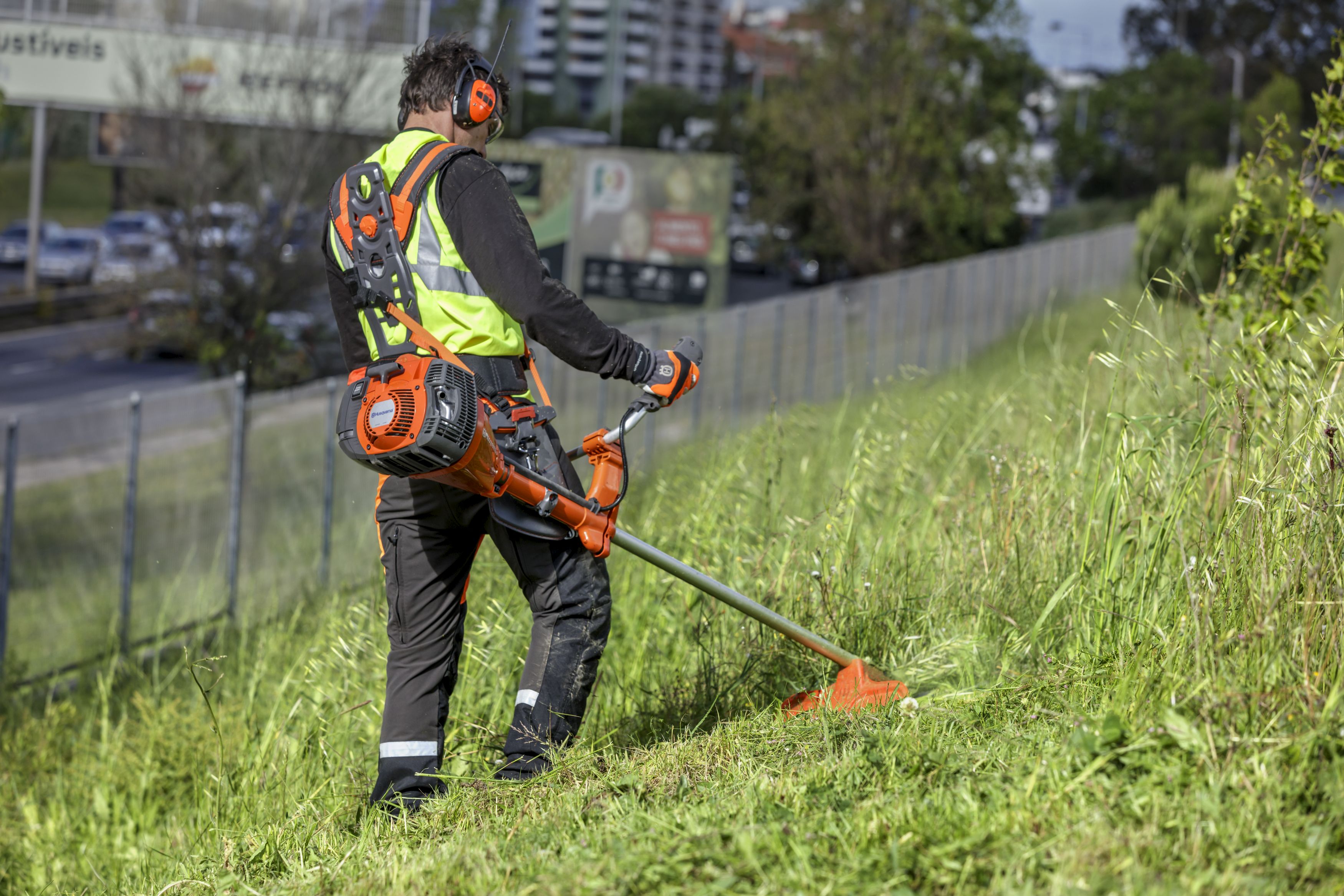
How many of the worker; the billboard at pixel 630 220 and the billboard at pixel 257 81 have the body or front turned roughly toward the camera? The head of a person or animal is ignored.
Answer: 2

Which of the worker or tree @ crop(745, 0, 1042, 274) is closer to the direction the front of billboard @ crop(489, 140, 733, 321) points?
the worker

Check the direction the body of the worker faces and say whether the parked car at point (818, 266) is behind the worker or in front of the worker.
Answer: in front

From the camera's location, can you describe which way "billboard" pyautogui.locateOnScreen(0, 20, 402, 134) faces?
facing the viewer

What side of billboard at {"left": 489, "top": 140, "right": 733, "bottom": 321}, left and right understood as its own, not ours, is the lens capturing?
front

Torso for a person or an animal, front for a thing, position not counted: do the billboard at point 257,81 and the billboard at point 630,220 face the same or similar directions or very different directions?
same or similar directions

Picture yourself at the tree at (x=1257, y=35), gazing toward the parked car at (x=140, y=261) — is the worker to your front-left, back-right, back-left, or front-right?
front-left

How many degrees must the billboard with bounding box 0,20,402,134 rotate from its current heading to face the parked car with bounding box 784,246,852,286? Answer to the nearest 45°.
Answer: approximately 135° to its left

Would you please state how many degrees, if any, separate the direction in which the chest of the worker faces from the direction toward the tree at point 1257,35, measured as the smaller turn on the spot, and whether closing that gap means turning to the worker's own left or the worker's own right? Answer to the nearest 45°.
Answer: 0° — they already face it

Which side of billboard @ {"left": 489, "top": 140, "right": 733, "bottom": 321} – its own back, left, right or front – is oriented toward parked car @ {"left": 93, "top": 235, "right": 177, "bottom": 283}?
right

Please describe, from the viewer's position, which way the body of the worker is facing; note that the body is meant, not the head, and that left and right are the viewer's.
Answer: facing away from the viewer and to the right of the viewer

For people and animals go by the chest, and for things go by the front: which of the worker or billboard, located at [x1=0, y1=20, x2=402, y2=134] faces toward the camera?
the billboard

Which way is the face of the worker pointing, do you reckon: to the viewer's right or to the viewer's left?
to the viewer's right

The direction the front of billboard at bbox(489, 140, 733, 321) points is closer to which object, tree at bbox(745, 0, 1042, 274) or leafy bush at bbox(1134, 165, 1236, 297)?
the leafy bush
